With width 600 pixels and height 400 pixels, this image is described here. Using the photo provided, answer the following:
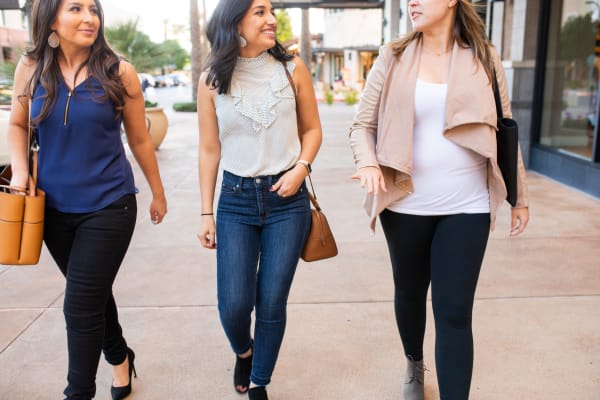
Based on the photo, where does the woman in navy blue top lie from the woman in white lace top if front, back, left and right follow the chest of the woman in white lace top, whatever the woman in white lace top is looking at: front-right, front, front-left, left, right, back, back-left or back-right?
right

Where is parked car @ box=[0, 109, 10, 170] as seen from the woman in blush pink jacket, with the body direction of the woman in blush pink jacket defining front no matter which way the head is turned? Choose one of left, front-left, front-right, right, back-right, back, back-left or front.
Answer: back-right

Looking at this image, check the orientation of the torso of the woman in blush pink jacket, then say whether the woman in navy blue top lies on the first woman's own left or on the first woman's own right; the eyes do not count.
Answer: on the first woman's own right

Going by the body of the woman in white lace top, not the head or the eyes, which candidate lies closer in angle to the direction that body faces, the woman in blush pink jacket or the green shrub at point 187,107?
the woman in blush pink jacket

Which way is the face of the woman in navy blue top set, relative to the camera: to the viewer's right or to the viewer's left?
to the viewer's right

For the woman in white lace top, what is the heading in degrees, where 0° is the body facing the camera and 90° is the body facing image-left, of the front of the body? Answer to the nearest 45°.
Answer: approximately 0°

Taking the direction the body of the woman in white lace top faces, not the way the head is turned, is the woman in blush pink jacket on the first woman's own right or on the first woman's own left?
on the first woman's own left

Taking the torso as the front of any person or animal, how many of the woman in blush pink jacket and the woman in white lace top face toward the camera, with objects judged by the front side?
2

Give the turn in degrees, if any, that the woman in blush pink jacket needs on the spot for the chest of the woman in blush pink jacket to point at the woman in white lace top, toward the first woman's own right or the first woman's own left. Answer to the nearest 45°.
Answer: approximately 90° to the first woman's own right

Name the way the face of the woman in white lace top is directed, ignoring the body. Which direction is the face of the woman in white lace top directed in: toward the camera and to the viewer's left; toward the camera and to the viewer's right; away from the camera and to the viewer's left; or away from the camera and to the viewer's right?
toward the camera and to the viewer's right

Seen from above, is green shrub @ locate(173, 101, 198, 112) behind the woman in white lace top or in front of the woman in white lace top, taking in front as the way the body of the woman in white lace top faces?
behind
